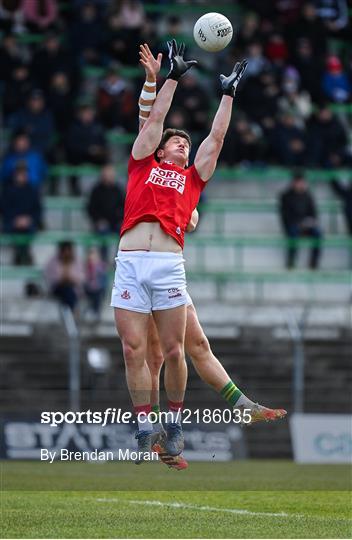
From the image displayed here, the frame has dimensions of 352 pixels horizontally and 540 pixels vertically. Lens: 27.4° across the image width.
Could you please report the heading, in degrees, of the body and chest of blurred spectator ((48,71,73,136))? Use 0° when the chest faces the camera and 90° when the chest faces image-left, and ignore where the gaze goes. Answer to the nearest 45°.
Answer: approximately 0°

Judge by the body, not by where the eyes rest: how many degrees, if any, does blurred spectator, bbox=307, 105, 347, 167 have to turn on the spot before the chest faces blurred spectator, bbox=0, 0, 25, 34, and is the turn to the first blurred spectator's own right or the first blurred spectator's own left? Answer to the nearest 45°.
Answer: approximately 90° to the first blurred spectator's own right

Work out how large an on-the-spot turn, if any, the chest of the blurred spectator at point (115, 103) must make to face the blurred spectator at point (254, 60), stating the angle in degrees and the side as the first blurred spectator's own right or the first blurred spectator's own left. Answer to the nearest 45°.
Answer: approximately 90° to the first blurred spectator's own left
